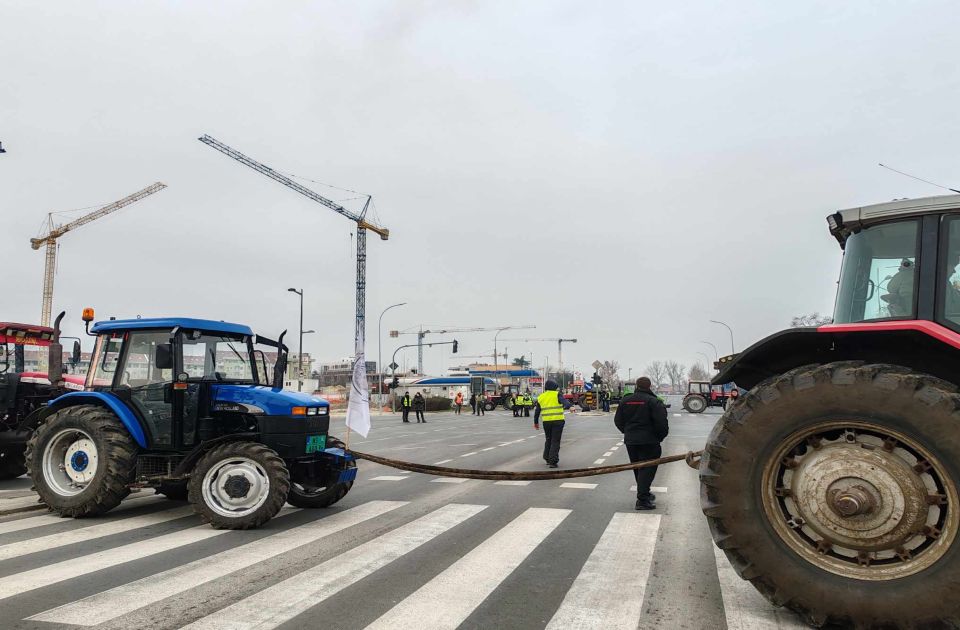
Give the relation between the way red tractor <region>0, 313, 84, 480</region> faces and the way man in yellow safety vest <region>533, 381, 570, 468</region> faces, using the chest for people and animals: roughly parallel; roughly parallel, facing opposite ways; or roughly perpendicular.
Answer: roughly perpendicular

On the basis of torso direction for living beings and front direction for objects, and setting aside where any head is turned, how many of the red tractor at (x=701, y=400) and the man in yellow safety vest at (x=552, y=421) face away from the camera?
1

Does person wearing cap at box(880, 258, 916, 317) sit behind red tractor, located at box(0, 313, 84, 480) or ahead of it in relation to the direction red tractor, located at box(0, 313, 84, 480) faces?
ahead

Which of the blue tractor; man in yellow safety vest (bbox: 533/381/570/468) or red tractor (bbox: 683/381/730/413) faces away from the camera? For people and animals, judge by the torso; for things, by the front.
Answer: the man in yellow safety vest

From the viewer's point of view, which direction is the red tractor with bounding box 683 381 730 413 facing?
to the viewer's right
